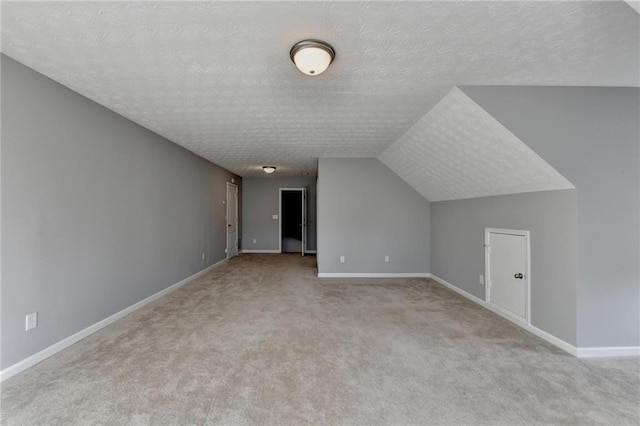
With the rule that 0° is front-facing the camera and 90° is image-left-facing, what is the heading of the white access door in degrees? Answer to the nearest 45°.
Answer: approximately 45°

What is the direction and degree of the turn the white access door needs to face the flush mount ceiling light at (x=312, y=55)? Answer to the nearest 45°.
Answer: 0° — it already faces it

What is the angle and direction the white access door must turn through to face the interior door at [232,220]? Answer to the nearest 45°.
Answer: approximately 45° to its right
